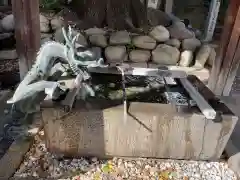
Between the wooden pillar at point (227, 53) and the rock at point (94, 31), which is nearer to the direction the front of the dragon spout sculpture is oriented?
the wooden pillar

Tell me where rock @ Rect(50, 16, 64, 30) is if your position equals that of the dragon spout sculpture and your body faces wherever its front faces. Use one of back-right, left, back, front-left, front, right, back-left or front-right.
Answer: left

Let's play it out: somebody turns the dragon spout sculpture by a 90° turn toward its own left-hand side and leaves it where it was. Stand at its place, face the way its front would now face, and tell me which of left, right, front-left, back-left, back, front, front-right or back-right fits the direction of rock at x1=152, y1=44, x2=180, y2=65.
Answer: front-right

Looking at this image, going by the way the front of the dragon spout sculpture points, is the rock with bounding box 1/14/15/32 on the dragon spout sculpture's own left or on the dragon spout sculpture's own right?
on the dragon spout sculpture's own left

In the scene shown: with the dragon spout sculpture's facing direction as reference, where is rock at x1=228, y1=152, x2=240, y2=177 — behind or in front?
in front

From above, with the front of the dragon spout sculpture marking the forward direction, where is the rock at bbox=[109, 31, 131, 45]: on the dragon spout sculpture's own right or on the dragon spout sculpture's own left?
on the dragon spout sculpture's own left

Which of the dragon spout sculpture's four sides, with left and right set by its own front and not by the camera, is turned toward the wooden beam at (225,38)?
front

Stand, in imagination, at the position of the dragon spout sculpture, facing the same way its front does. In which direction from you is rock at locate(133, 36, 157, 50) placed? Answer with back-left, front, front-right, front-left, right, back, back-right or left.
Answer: front-left

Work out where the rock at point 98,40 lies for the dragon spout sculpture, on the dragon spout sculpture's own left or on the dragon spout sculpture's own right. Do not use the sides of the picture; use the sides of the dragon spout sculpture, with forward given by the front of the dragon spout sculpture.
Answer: on the dragon spout sculpture's own left

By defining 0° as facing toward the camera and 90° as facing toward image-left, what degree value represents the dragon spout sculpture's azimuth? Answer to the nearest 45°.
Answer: approximately 270°
